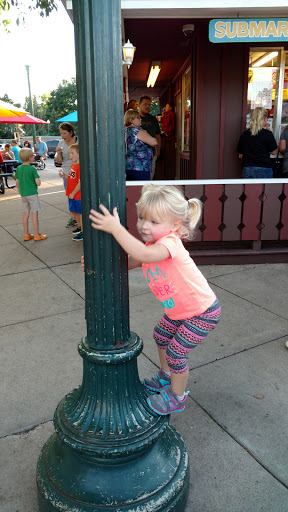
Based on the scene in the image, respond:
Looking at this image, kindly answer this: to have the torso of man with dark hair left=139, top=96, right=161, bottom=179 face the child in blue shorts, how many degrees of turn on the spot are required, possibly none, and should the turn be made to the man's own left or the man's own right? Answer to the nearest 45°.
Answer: approximately 45° to the man's own right

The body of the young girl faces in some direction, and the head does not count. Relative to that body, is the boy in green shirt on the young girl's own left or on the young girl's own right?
on the young girl's own right

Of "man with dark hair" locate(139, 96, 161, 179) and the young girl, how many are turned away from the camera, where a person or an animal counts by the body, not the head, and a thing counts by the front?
0

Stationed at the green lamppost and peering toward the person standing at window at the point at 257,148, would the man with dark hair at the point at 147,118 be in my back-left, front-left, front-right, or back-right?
front-left

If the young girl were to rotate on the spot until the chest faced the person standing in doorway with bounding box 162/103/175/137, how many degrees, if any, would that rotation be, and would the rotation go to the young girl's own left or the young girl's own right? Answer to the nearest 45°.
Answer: approximately 135° to the young girl's own right

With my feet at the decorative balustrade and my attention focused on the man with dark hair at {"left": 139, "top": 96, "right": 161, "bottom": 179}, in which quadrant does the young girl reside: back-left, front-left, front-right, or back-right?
back-left

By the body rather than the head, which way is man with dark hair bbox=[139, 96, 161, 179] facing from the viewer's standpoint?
toward the camera

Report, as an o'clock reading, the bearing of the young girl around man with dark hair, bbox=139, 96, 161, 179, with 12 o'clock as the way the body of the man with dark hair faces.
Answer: The young girl is roughly at 12 o'clock from the man with dark hair.

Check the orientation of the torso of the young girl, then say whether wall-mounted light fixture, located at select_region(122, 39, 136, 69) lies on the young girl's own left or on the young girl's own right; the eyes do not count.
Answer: on the young girl's own right

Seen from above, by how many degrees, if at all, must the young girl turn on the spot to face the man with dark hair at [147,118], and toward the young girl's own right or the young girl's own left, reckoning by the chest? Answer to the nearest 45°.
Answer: approximately 135° to the young girl's own right

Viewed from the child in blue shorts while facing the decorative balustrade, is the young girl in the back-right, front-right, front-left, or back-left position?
front-right

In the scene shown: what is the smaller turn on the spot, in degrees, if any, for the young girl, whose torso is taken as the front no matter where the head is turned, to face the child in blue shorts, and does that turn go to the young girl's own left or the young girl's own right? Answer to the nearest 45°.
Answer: approximately 135° to the young girl's own right

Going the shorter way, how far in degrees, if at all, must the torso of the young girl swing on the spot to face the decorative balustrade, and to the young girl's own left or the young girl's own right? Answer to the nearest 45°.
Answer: approximately 135° to the young girl's own right

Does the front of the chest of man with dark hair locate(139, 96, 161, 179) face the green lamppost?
yes

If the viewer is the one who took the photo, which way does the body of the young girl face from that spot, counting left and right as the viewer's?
facing the viewer and to the left of the viewer
